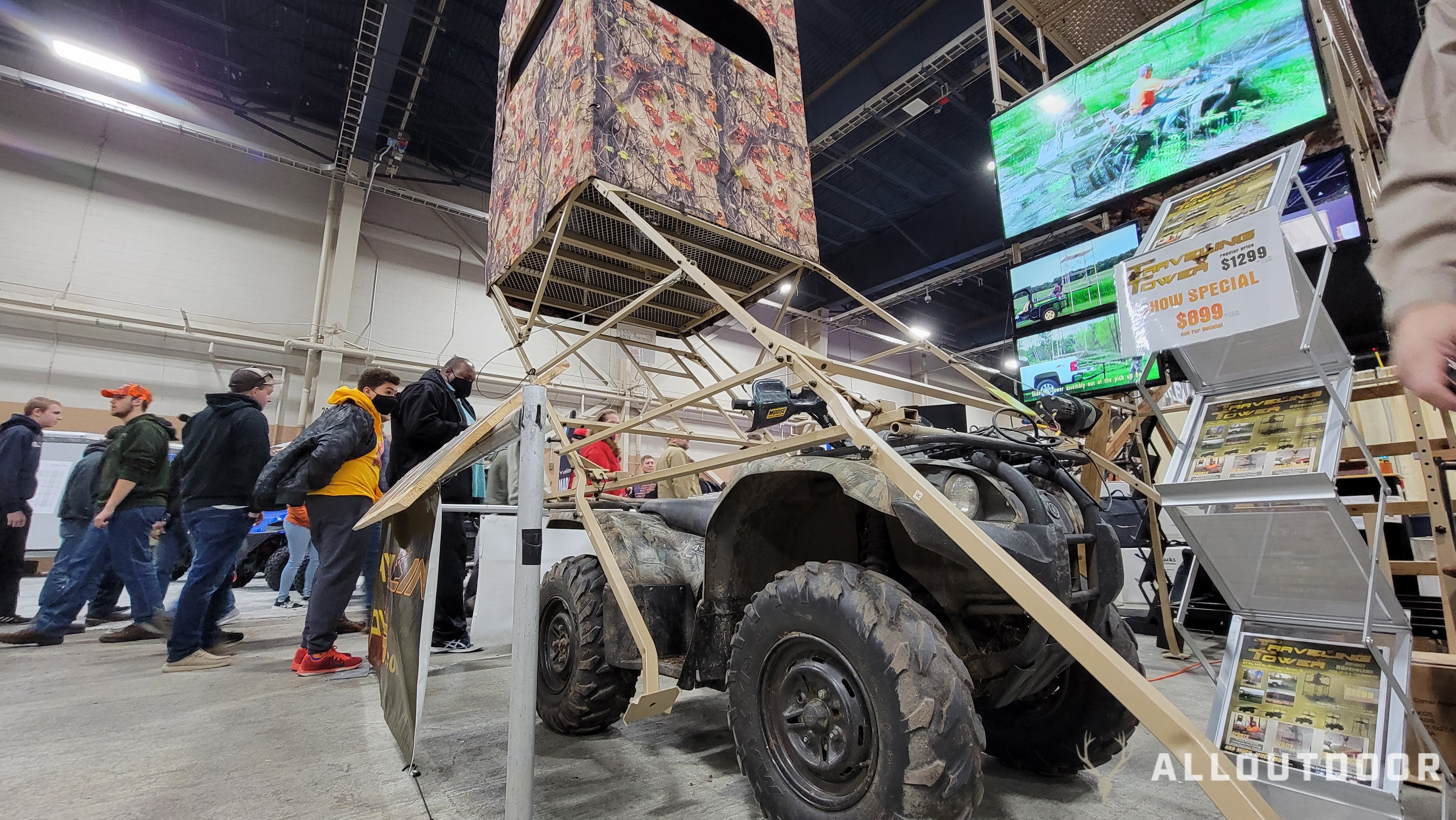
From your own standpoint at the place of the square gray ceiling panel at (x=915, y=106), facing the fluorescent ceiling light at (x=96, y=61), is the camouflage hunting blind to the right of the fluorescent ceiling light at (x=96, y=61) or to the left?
left

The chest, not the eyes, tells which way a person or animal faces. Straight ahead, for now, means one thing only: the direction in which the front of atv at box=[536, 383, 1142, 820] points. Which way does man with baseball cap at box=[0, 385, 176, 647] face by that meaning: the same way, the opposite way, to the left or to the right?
to the right

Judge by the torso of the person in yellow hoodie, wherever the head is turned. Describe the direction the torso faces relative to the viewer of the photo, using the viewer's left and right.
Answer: facing to the right of the viewer

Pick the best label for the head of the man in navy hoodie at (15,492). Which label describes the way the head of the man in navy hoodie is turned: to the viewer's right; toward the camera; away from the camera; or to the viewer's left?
to the viewer's right

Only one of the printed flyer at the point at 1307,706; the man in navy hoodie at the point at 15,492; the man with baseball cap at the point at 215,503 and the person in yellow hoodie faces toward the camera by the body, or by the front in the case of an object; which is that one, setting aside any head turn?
the printed flyer

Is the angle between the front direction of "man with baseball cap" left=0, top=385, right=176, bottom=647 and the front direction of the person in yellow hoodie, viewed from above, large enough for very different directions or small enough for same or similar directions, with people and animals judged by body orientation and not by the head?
very different directions

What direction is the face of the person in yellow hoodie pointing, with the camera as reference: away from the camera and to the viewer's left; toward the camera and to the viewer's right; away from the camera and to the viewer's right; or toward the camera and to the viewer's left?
toward the camera and to the viewer's right
